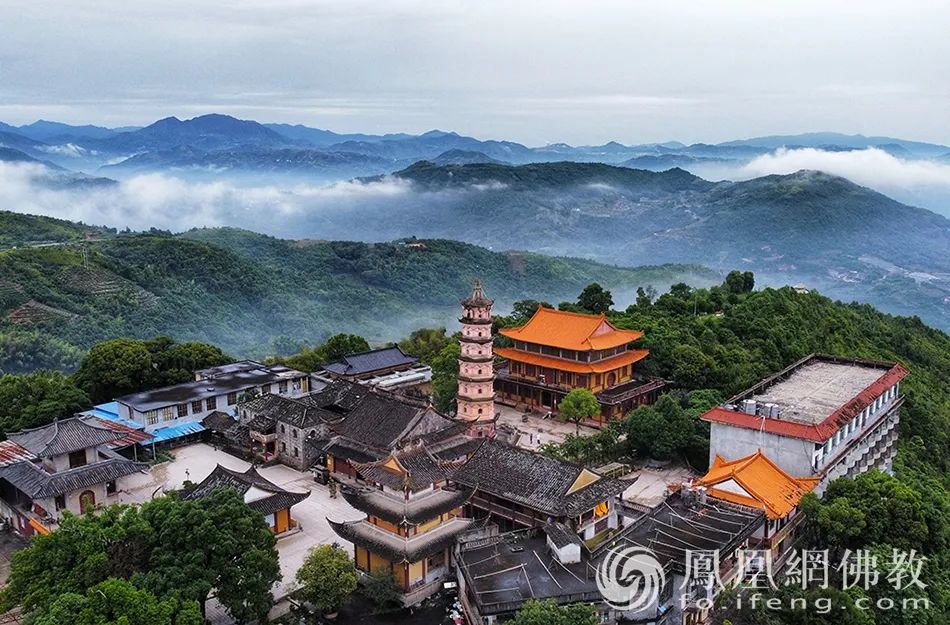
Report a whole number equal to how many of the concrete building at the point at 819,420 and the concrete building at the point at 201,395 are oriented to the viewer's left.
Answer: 0

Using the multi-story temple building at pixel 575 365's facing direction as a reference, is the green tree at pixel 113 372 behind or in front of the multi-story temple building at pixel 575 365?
in front

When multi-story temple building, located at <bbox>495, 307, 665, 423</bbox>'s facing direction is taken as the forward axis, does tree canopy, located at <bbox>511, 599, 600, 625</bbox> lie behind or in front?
in front

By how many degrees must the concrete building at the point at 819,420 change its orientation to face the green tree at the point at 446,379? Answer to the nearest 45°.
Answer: approximately 135° to its right

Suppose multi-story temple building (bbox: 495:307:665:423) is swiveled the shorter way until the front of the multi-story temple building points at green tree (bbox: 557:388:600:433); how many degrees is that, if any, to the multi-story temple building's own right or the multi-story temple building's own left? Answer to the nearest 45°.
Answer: approximately 45° to the multi-story temple building's own left

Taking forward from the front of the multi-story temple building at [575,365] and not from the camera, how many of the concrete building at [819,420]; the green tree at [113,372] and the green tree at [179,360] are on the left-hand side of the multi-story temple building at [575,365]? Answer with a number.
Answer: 1

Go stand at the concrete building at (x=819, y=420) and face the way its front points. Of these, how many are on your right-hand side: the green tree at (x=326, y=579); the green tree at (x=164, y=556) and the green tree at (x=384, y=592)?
3

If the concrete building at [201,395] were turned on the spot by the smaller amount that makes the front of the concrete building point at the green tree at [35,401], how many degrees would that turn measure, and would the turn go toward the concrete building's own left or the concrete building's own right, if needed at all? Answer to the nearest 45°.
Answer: approximately 135° to the concrete building's own right

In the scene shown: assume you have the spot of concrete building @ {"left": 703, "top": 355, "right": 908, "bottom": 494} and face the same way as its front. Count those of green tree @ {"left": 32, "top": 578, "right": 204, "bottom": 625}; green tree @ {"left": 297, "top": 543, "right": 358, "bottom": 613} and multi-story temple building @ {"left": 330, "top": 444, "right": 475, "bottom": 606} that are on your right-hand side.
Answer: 3

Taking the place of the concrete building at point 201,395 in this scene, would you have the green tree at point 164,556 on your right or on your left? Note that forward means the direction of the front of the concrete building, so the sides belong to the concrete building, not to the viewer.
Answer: on your right

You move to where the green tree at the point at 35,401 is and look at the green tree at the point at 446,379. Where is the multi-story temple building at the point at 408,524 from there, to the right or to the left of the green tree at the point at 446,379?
right
